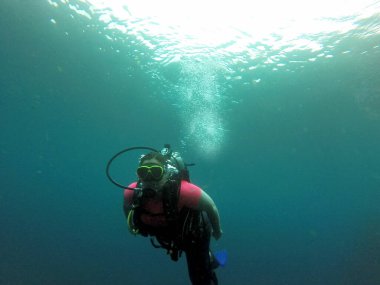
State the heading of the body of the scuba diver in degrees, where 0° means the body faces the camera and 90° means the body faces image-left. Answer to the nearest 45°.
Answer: approximately 45°
